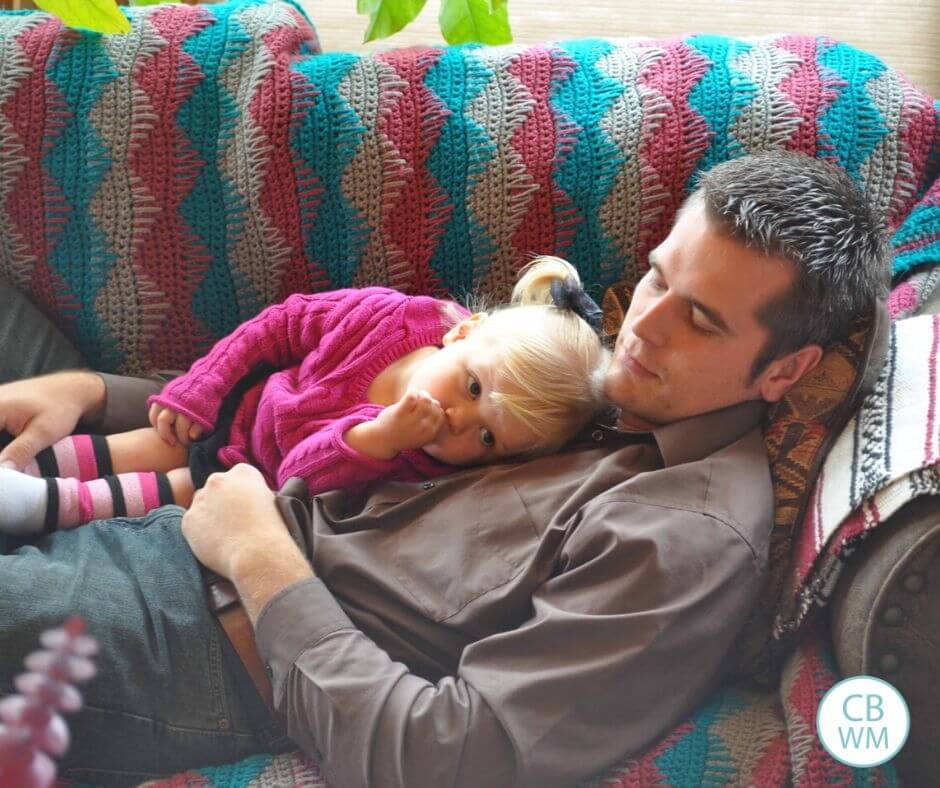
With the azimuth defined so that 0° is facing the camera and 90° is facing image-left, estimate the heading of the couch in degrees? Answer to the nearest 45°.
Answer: approximately 0°
